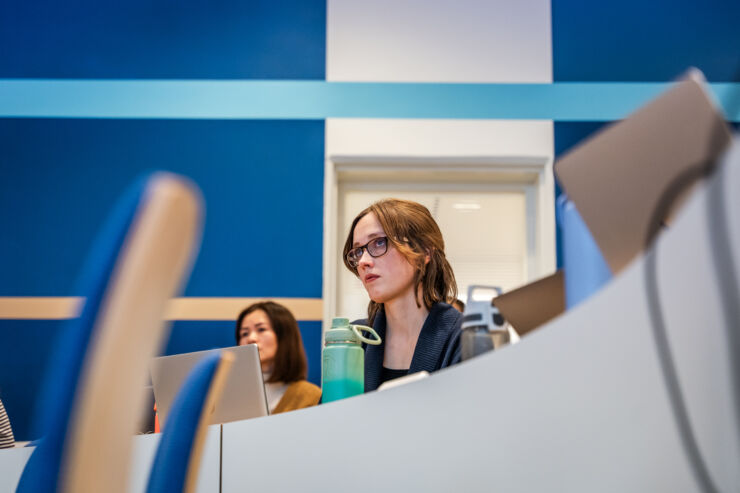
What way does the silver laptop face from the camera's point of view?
away from the camera

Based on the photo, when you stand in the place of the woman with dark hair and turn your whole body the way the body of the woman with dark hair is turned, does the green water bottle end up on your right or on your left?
on your left

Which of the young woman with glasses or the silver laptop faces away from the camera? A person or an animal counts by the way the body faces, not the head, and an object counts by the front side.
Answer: the silver laptop

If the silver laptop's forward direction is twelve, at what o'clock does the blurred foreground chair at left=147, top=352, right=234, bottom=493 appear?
The blurred foreground chair is roughly at 6 o'clock from the silver laptop.

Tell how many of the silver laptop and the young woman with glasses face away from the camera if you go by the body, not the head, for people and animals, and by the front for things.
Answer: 1

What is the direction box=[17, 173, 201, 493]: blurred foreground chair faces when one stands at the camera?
facing away from the viewer and to the left of the viewer

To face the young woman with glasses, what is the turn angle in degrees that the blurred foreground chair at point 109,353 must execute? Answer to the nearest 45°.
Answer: approximately 90° to its right

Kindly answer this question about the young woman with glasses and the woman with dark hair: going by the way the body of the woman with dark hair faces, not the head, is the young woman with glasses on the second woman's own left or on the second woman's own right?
on the second woman's own left

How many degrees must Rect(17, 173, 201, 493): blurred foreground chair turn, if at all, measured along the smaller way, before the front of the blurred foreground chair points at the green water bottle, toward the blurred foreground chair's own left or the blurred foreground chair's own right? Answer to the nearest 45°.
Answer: approximately 90° to the blurred foreground chair's own right

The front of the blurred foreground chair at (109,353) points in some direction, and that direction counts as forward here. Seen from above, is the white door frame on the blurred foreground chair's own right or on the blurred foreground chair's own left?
on the blurred foreground chair's own right

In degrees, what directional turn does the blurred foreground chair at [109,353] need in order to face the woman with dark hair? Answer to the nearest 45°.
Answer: approximately 45° to its right

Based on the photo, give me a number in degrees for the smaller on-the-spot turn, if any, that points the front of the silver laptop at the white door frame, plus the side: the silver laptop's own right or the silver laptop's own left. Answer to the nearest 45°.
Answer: approximately 45° to the silver laptop's own right
